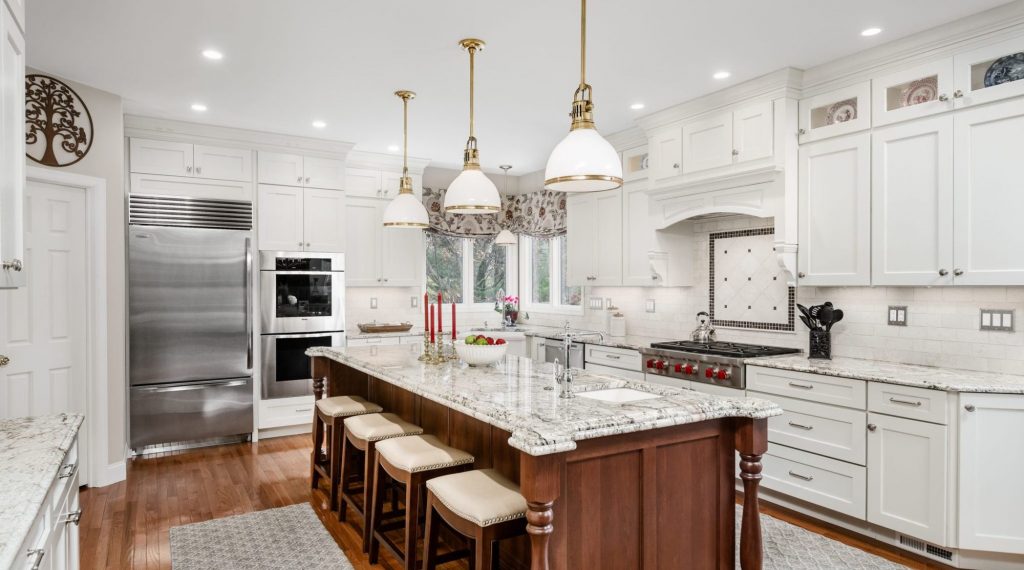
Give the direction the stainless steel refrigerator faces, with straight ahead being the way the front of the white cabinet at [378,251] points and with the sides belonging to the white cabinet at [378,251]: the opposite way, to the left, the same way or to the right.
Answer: the same way

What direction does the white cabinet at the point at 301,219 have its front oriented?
toward the camera

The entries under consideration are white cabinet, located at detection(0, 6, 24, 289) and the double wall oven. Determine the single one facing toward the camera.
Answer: the double wall oven

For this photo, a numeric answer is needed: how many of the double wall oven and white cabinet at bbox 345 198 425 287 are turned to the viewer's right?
0

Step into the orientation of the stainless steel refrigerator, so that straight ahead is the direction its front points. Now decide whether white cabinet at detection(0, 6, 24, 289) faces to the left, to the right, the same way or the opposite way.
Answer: to the left

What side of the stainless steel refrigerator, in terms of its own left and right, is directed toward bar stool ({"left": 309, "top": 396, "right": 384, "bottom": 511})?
front

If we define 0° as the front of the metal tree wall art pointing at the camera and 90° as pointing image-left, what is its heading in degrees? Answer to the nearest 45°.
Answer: approximately 315°

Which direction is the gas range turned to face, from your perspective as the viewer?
facing the viewer and to the left of the viewer

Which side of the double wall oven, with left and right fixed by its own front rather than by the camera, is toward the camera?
front

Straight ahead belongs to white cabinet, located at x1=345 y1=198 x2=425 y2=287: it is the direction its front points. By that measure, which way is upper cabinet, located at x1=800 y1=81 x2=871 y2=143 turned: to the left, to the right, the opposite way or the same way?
to the right

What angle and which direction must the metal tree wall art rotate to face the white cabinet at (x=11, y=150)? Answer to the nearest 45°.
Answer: approximately 45° to its right

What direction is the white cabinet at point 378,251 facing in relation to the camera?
toward the camera

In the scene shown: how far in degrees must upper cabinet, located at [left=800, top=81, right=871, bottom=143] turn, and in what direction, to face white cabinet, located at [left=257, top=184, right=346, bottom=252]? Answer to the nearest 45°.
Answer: approximately 45° to its right

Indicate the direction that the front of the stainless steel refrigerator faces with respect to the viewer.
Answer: facing the viewer

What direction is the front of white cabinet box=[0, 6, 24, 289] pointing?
to the viewer's right

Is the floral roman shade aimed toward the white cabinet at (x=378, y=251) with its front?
no

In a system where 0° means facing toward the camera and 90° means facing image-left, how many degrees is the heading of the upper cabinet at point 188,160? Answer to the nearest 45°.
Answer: approximately 0°

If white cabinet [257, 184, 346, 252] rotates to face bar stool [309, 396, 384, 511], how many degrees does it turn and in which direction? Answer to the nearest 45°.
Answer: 0° — it already faces it

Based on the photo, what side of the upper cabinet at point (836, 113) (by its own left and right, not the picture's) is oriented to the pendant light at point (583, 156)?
front
